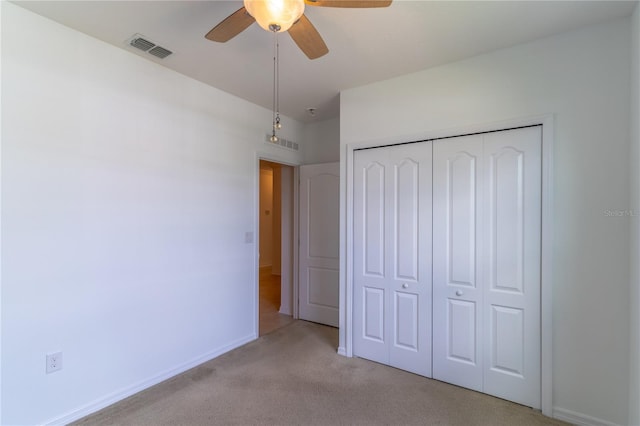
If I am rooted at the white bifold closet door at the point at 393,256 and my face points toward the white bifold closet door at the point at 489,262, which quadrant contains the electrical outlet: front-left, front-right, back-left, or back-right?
back-right

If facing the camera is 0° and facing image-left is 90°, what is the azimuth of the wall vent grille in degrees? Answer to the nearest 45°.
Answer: approximately 315°

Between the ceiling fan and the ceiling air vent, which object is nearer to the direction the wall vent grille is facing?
the ceiling fan

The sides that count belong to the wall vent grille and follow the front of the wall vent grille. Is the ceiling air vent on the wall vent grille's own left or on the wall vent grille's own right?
on the wall vent grille's own right

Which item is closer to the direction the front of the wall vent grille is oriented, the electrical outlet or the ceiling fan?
the ceiling fan

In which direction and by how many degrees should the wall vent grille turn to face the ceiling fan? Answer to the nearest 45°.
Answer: approximately 45° to its right

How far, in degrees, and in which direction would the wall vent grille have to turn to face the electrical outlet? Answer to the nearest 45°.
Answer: approximately 90° to its right

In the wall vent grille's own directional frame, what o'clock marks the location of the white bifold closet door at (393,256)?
The white bifold closet door is roughly at 12 o'clock from the wall vent grille.

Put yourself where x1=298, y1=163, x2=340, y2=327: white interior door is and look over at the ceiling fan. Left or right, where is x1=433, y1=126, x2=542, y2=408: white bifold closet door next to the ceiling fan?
left
